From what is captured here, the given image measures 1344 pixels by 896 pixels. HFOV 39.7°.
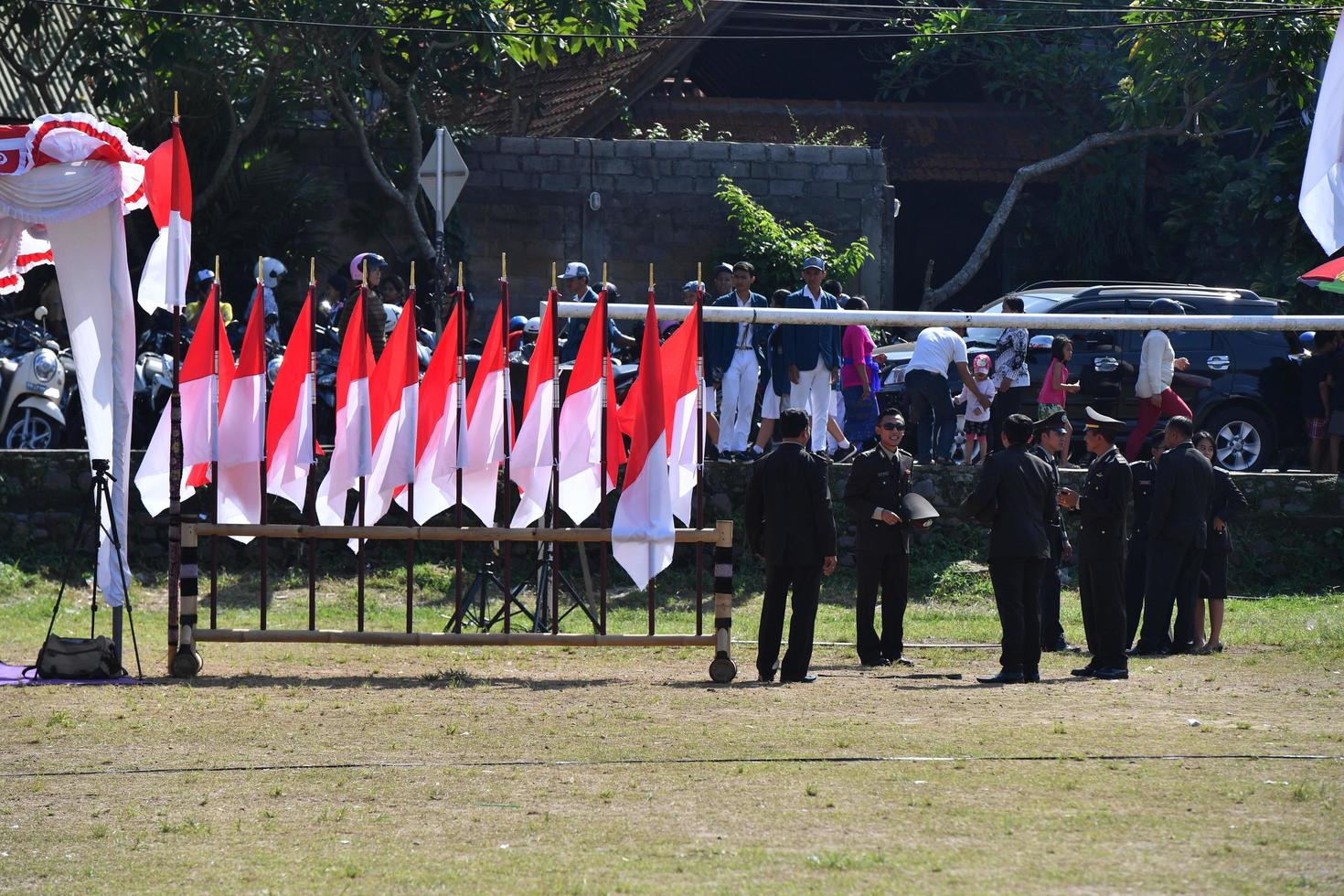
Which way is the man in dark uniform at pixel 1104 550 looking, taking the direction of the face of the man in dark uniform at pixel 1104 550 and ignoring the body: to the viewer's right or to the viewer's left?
to the viewer's left

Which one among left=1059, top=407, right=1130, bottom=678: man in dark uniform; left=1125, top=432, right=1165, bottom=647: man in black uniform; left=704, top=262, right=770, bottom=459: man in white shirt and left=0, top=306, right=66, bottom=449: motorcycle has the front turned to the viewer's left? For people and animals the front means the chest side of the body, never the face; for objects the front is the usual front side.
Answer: the man in dark uniform

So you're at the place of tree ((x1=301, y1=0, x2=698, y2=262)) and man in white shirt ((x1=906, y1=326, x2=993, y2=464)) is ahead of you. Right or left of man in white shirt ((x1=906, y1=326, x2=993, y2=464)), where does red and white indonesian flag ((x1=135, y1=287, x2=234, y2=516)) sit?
right

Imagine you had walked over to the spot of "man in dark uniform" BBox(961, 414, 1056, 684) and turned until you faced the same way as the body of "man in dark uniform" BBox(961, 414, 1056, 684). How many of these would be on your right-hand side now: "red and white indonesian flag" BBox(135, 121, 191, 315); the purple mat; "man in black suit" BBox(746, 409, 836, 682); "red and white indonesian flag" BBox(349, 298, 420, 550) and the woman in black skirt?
1

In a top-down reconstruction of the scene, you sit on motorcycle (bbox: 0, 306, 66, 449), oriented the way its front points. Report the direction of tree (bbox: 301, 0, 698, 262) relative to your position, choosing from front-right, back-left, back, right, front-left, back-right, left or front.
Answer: left

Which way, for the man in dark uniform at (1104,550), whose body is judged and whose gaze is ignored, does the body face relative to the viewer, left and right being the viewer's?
facing to the left of the viewer

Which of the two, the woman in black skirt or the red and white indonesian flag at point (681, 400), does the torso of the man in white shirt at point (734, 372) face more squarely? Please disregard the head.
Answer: the red and white indonesian flag

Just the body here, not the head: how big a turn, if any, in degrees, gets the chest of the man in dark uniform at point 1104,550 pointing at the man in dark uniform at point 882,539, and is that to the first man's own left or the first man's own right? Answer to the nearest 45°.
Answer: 0° — they already face them
